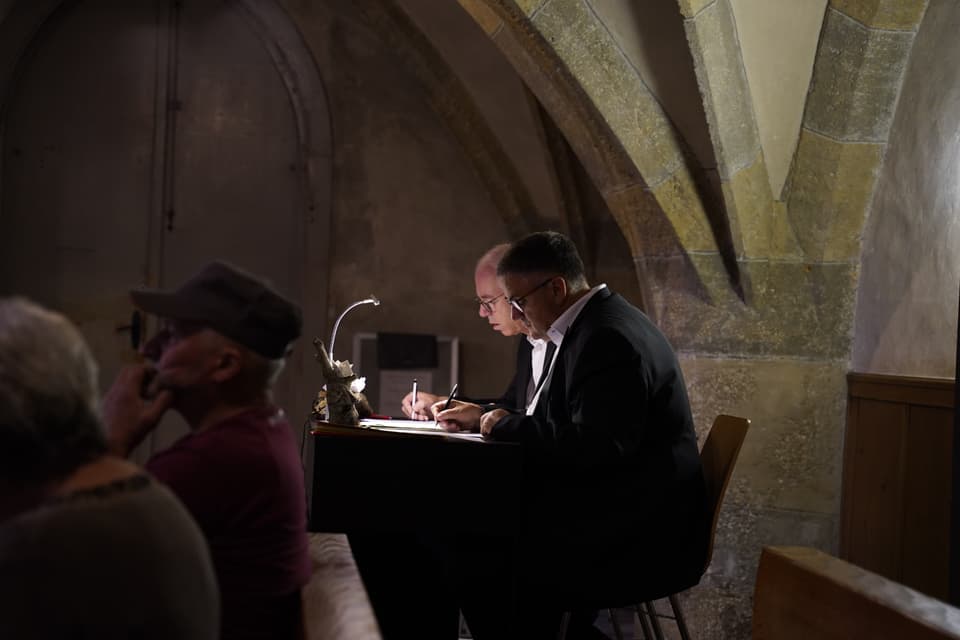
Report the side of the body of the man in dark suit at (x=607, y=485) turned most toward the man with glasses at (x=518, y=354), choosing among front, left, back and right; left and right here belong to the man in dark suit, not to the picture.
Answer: right

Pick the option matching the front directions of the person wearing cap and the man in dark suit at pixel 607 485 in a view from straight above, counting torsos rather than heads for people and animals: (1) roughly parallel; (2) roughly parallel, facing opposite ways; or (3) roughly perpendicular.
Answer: roughly parallel

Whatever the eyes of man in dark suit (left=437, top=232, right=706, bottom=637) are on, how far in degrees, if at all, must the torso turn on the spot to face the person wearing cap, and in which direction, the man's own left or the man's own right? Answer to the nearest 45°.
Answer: approximately 45° to the man's own left

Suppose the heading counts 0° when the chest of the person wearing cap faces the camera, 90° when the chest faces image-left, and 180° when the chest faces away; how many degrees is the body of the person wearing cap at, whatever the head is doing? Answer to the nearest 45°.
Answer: approximately 90°

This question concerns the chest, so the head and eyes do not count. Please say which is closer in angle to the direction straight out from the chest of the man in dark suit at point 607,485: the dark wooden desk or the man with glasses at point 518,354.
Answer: the dark wooden desk

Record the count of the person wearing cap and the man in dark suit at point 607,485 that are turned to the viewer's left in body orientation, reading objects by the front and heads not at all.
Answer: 2

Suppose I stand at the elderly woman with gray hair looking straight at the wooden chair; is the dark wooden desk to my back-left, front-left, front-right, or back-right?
front-left

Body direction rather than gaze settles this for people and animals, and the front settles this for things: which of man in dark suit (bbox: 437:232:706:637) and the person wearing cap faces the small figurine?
the man in dark suit

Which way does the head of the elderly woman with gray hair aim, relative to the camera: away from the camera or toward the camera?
away from the camera

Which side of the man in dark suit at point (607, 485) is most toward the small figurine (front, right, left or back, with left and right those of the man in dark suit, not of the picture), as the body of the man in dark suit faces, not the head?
front

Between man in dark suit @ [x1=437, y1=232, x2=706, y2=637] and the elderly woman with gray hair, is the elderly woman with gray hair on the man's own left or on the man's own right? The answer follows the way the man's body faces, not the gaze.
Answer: on the man's own left

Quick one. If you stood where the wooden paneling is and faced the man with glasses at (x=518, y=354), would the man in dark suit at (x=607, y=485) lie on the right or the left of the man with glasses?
left

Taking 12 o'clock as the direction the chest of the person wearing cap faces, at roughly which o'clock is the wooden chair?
The wooden chair is roughly at 5 o'clock from the person wearing cap.

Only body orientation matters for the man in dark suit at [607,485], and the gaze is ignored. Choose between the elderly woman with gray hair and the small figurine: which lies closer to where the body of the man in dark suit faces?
the small figurine

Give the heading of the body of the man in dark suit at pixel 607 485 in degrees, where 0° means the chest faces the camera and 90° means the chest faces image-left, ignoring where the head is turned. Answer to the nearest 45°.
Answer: approximately 90°

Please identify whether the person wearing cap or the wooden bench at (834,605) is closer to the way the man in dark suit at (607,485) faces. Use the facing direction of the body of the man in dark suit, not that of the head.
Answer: the person wearing cap

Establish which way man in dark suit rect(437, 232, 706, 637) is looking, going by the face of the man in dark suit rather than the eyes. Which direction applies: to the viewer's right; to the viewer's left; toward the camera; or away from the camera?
to the viewer's left

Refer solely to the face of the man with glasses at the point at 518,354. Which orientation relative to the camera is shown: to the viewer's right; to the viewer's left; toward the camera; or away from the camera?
to the viewer's left

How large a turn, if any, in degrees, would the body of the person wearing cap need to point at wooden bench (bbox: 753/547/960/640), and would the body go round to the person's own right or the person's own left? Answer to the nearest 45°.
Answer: approximately 180°
